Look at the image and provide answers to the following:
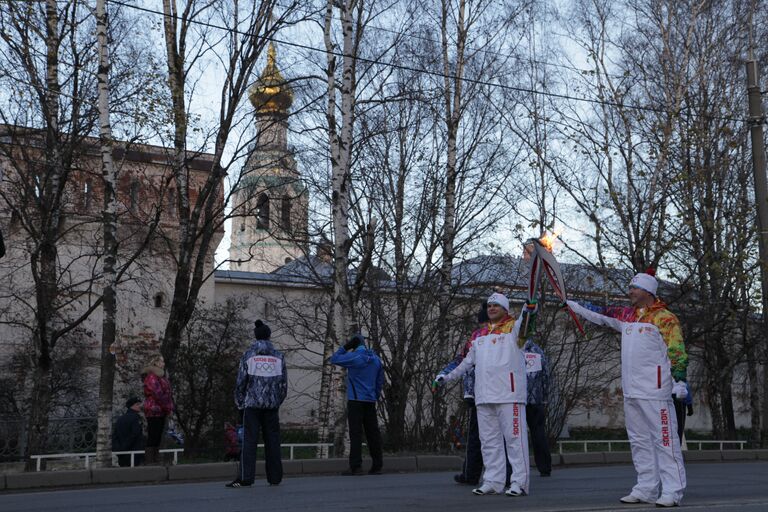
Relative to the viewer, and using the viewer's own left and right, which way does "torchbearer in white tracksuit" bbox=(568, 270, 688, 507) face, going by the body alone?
facing the viewer and to the left of the viewer

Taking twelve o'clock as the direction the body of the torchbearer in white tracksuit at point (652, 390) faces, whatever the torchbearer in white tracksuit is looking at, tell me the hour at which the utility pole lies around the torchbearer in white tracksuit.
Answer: The utility pole is roughly at 5 o'clock from the torchbearer in white tracksuit.

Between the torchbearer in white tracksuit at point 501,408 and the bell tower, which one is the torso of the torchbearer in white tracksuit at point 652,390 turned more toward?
the torchbearer in white tracksuit

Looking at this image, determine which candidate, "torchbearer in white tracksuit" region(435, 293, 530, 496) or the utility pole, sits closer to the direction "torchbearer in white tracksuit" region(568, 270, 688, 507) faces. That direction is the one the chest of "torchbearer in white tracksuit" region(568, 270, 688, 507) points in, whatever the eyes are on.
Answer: the torchbearer in white tracksuit

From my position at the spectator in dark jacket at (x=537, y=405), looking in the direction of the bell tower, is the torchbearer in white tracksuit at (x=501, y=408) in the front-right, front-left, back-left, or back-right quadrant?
back-left

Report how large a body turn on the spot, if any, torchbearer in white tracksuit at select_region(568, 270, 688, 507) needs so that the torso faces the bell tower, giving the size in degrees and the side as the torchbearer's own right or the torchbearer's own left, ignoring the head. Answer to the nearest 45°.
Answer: approximately 90° to the torchbearer's own right

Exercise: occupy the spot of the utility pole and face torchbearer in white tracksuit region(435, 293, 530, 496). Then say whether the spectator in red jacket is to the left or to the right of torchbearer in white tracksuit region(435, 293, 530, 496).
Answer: right

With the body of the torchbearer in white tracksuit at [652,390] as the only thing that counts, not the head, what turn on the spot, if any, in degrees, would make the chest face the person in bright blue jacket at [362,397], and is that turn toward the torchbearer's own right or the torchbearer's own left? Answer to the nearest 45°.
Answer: approximately 90° to the torchbearer's own right

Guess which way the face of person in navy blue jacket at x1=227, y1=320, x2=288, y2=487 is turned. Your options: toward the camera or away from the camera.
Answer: away from the camera

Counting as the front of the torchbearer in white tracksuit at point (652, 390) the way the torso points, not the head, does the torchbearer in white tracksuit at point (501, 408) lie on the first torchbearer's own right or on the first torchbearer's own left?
on the first torchbearer's own right
